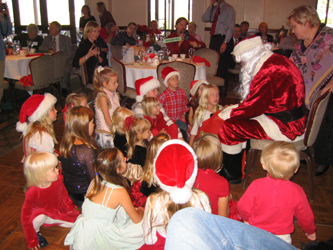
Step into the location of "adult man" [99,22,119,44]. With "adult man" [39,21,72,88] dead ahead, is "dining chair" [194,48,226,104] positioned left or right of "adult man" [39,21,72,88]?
left

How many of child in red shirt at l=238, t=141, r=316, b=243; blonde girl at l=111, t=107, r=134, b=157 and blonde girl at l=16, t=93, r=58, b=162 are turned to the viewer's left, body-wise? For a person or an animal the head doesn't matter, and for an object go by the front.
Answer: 0

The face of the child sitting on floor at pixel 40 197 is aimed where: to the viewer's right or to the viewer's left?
to the viewer's right

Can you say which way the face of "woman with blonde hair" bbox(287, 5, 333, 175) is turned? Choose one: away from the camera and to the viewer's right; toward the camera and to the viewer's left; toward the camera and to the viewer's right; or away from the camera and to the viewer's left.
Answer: toward the camera and to the viewer's left

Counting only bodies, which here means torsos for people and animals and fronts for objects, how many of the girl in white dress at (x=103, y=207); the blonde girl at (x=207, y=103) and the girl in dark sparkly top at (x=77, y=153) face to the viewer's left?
0

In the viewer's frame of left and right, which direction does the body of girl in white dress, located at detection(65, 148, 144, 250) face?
facing away from the viewer and to the right of the viewer

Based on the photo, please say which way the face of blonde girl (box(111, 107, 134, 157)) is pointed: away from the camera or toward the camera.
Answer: away from the camera

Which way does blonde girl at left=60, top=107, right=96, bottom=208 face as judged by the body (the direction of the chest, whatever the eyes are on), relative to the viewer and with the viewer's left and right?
facing away from the viewer and to the right of the viewer

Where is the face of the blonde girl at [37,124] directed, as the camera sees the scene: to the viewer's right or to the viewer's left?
to the viewer's right

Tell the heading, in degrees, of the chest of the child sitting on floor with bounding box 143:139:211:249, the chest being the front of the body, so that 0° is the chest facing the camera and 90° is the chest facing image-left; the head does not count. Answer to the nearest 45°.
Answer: approximately 180°
